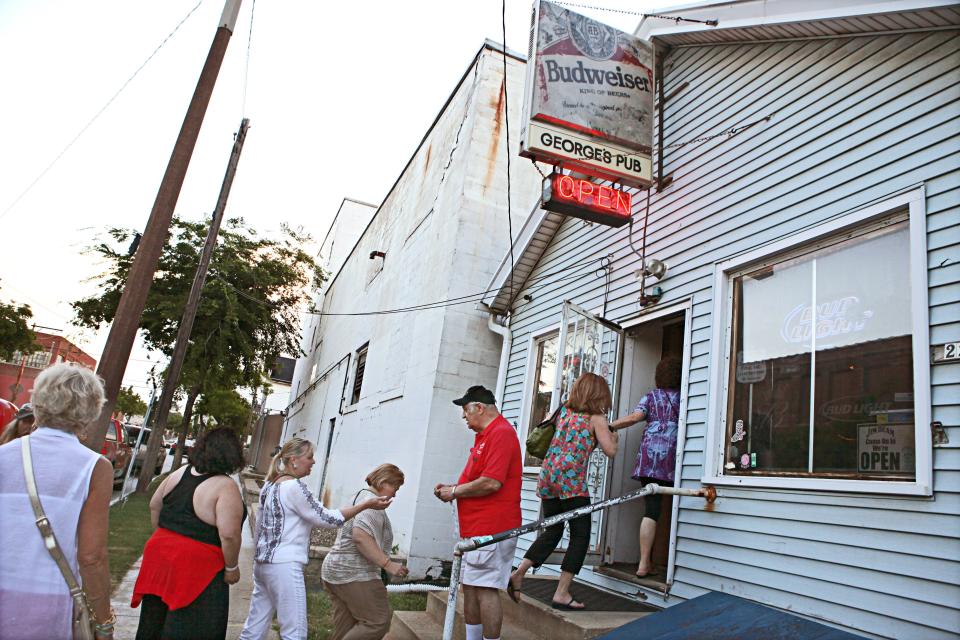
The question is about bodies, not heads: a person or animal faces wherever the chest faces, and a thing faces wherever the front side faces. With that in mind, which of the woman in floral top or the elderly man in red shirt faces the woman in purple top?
the woman in floral top

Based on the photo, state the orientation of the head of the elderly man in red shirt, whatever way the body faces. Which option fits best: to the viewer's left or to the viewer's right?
to the viewer's left

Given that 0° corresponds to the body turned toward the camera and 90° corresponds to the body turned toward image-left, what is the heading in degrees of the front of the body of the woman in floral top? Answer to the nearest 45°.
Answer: approximately 225°

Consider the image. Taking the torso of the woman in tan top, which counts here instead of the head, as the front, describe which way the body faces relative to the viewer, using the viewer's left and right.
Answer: facing to the right of the viewer

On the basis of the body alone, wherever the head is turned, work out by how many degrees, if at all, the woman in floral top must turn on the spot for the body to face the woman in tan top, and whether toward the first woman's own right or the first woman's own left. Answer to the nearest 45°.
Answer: approximately 180°

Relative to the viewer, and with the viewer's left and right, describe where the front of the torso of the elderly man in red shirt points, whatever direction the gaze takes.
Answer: facing to the left of the viewer

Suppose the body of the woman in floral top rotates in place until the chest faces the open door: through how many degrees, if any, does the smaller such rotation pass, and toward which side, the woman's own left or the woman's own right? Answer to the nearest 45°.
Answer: approximately 45° to the woman's own left

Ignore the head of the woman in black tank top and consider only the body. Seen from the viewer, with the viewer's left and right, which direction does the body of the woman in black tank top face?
facing away from the viewer and to the right of the viewer

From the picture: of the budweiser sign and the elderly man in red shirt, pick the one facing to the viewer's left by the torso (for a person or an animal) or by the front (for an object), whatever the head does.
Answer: the elderly man in red shirt

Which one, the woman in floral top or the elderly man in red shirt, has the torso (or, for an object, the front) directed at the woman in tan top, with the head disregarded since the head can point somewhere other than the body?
the elderly man in red shirt

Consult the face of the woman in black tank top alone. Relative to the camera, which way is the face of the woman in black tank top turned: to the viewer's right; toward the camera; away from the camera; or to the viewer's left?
away from the camera

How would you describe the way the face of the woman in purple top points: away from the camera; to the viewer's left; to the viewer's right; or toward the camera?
away from the camera
